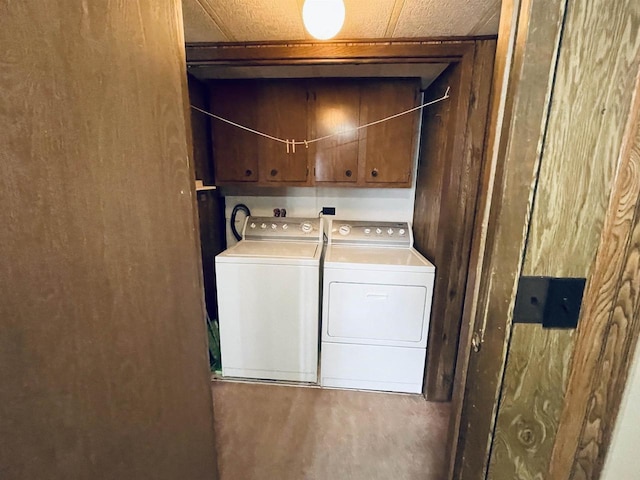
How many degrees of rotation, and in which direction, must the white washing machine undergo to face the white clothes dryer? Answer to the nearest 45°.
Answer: approximately 90° to its left

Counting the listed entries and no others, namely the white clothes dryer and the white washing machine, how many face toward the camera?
2

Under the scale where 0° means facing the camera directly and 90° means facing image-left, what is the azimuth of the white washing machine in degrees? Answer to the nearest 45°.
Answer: approximately 0°

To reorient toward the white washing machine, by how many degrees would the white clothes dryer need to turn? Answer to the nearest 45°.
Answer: approximately 90° to its right
